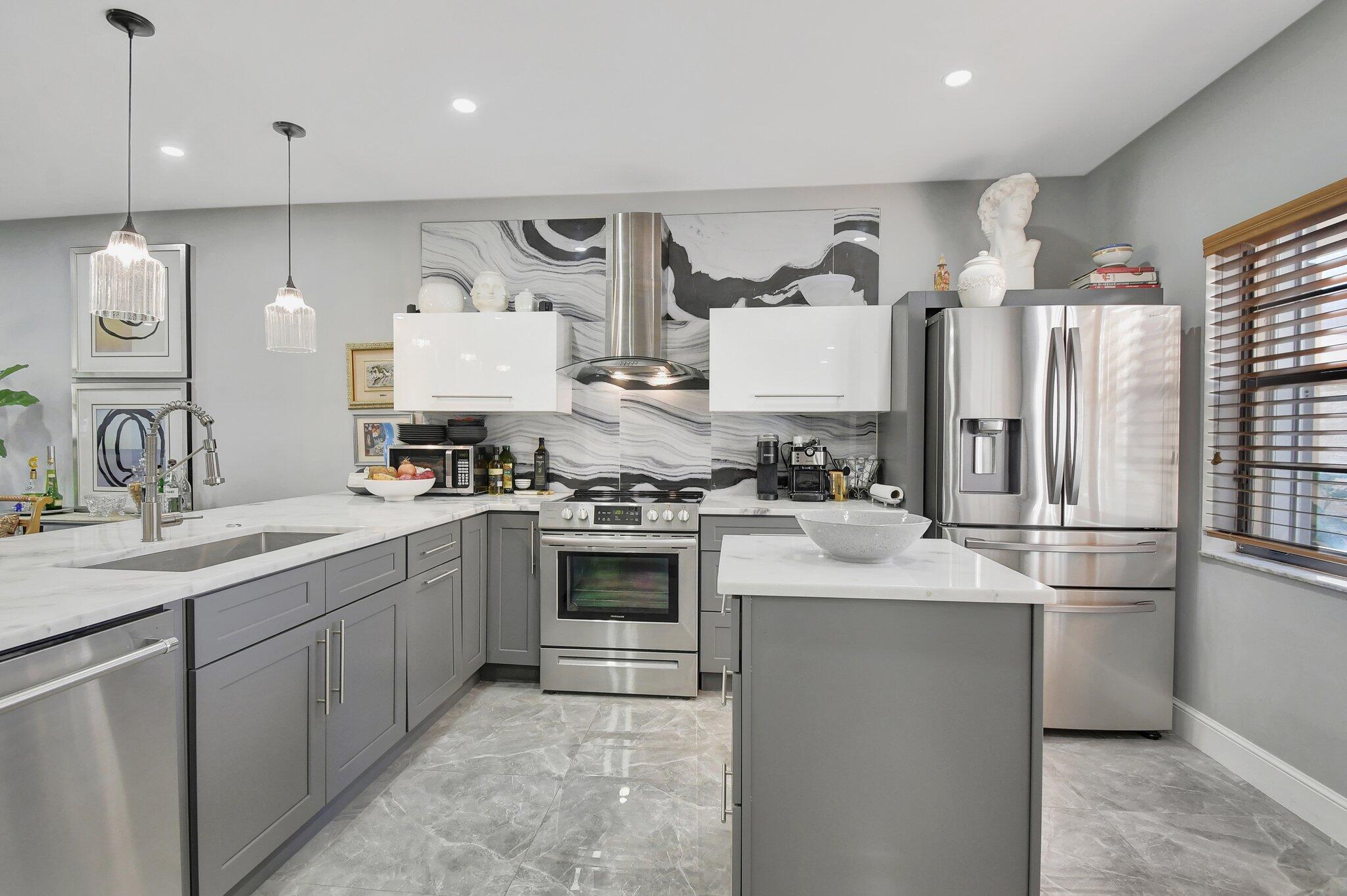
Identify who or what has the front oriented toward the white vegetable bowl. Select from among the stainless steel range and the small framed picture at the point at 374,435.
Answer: the small framed picture

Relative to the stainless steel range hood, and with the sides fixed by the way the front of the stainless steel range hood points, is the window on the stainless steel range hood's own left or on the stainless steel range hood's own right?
on the stainless steel range hood's own left

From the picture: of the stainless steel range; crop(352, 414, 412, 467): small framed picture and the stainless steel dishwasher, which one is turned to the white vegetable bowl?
the small framed picture

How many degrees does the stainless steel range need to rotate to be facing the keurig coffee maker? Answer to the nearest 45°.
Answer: approximately 90° to its left

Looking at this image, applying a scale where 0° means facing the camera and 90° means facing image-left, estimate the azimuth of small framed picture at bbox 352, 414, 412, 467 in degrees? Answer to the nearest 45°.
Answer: approximately 0°

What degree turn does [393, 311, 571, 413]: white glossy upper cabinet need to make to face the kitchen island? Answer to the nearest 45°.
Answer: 0° — it already faces it

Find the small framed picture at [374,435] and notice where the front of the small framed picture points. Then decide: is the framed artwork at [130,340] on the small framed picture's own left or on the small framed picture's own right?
on the small framed picture's own right

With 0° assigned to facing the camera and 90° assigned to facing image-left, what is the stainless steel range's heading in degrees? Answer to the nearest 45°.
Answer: approximately 0°

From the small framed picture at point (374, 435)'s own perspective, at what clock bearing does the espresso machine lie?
The espresso machine is roughly at 10 o'clock from the small framed picture.

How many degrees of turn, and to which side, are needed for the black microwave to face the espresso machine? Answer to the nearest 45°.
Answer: approximately 45° to its left
